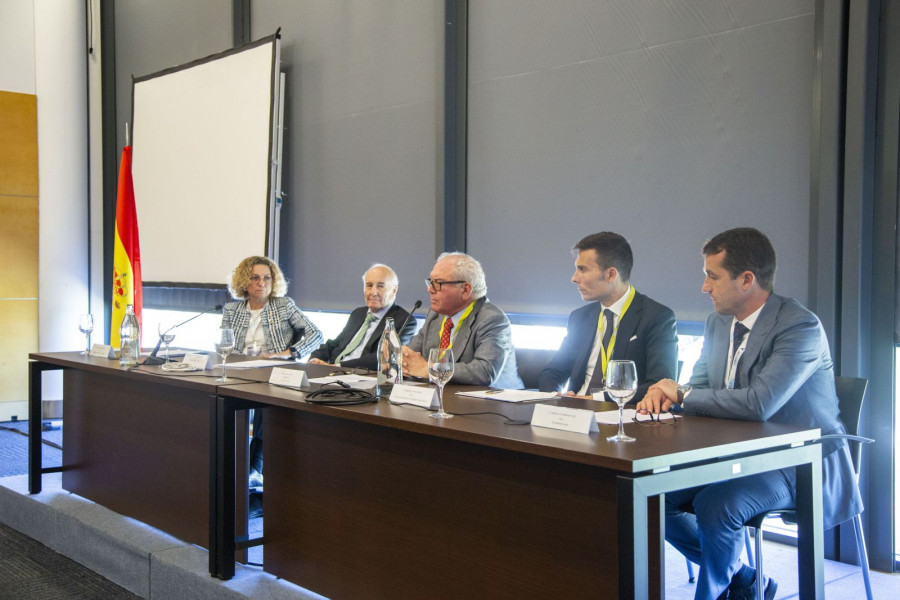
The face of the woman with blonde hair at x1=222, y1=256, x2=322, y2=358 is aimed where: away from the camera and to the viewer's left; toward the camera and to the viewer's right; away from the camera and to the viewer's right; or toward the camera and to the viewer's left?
toward the camera and to the viewer's right

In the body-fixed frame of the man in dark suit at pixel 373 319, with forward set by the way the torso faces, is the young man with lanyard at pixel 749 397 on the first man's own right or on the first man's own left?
on the first man's own left

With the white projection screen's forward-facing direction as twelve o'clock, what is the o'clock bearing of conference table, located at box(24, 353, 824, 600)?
The conference table is roughly at 10 o'clock from the white projection screen.

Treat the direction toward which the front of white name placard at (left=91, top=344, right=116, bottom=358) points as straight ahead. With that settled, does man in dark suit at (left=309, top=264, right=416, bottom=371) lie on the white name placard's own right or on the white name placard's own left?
on the white name placard's own left

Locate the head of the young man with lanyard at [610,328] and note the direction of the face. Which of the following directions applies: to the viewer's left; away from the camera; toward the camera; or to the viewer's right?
to the viewer's left

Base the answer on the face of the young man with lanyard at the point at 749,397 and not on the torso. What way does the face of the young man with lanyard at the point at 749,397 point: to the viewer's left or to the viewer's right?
to the viewer's left

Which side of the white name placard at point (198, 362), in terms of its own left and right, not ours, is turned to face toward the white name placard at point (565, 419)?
left

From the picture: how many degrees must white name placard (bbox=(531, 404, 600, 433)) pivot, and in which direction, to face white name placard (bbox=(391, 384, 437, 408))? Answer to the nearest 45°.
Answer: approximately 90° to its right
